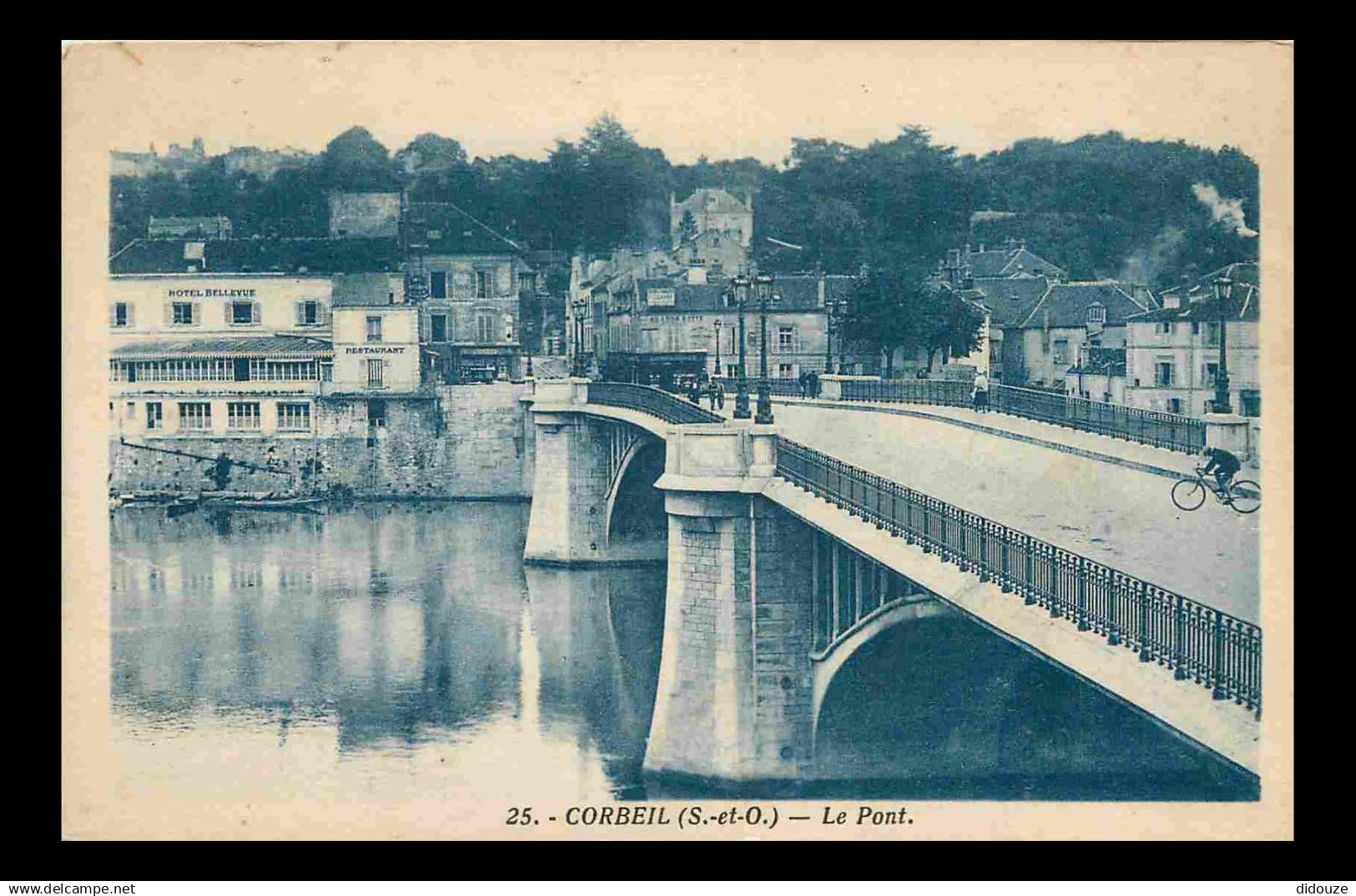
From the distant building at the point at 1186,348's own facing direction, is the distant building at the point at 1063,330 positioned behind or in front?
behind

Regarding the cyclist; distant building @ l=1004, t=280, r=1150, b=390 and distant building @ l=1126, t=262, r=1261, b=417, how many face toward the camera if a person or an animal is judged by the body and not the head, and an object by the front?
2

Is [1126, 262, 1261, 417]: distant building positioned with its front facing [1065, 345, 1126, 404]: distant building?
no

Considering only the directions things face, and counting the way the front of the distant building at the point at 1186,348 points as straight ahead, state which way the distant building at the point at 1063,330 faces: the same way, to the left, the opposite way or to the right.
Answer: the same way

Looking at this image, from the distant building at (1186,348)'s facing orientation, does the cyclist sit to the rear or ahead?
ahead

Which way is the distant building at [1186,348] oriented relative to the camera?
toward the camera

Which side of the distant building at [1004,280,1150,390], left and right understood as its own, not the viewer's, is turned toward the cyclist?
front

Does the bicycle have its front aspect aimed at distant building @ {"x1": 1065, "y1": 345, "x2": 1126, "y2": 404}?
no

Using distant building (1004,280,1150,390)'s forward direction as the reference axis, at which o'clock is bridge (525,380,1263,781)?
The bridge is roughly at 12 o'clock from the distant building.
